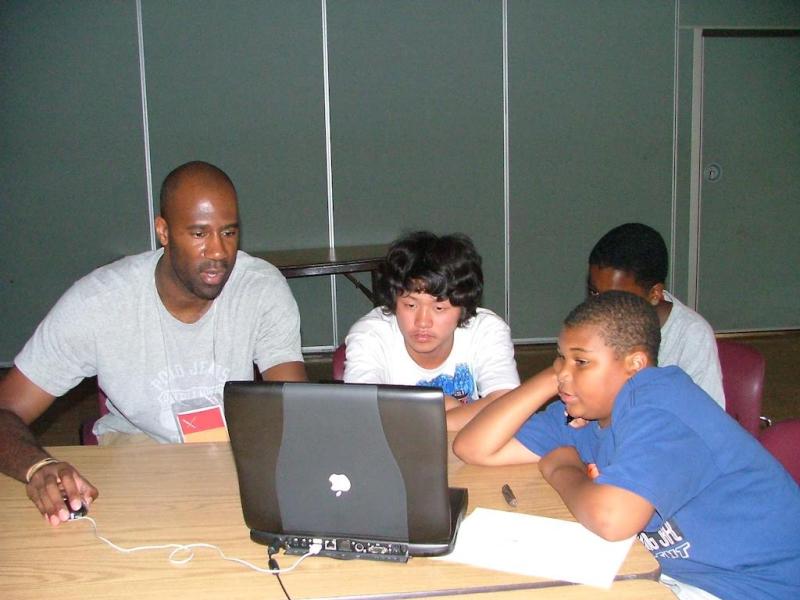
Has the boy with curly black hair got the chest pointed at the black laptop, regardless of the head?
yes

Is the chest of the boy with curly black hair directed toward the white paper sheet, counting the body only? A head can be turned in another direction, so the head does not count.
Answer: yes

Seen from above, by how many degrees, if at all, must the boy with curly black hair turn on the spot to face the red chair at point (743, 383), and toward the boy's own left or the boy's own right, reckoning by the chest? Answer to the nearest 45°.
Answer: approximately 90° to the boy's own left

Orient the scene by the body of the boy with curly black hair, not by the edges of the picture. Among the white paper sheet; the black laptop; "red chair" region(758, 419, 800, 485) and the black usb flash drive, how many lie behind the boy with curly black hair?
0

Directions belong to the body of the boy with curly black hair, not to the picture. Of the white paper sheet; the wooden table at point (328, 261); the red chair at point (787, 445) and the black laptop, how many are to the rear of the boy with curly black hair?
1

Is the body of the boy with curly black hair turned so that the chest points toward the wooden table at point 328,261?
no

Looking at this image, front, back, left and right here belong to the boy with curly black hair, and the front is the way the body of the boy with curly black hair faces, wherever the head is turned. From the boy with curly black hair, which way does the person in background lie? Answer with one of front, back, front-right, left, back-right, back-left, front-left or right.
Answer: left

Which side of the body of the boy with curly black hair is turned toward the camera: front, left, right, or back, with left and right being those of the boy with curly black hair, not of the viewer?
front

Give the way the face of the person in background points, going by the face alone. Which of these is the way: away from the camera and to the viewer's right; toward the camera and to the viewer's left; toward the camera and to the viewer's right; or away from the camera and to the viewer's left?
toward the camera and to the viewer's left

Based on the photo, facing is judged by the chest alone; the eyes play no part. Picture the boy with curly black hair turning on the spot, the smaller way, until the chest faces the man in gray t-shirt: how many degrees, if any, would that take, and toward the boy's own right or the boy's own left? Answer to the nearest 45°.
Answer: approximately 90° to the boy's own right

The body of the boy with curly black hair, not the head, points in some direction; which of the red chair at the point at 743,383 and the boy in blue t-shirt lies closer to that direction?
the boy in blue t-shirt

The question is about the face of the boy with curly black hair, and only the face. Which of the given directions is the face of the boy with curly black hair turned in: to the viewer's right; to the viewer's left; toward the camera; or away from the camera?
toward the camera

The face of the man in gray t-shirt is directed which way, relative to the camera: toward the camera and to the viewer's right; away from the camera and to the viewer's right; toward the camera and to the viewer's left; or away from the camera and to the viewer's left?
toward the camera and to the viewer's right

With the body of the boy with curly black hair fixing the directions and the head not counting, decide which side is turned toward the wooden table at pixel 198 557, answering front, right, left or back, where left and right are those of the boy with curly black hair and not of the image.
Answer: front

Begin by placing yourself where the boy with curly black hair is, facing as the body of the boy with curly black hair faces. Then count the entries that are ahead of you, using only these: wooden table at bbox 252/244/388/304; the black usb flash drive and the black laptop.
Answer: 2

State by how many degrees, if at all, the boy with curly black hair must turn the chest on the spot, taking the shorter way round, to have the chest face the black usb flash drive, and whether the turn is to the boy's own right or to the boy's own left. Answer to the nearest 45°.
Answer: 0° — they already face it

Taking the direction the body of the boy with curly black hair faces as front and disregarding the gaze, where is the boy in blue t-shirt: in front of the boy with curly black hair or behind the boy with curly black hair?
in front
